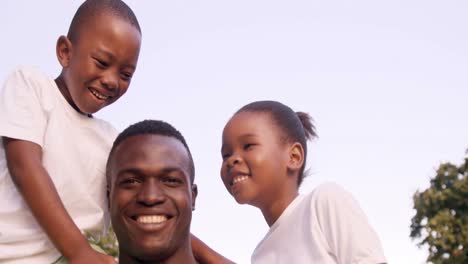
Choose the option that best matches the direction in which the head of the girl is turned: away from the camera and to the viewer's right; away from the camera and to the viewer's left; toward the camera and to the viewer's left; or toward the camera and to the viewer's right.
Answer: toward the camera and to the viewer's left

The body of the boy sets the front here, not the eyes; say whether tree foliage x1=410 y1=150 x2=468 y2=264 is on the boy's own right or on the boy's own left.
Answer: on the boy's own left

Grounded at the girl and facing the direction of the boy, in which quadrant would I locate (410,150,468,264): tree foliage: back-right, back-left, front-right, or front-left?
back-right

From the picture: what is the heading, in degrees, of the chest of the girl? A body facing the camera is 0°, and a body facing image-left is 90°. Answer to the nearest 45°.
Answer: approximately 45°

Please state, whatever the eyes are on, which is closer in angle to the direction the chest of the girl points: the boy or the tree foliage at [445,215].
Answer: the boy

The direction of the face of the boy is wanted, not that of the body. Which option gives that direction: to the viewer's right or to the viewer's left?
to the viewer's right

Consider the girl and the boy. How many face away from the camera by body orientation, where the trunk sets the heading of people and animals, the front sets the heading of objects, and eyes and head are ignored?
0

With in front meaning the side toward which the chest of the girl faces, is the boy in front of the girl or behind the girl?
in front

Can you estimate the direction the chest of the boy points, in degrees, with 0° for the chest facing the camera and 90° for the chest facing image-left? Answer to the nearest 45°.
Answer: approximately 315°
